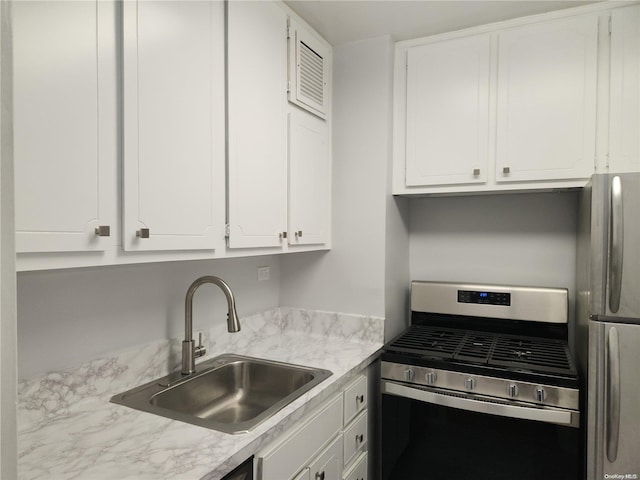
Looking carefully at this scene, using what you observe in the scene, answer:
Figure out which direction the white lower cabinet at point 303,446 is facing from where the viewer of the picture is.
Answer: facing the viewer and to the right of the viewer

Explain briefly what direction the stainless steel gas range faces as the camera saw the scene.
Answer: facing the viewer

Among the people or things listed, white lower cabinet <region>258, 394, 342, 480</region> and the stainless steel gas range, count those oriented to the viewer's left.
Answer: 0

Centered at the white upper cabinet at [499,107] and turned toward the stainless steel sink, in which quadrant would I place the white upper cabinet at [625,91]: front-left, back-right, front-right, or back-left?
back-left

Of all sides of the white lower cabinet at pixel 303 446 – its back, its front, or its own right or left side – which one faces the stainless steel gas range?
left

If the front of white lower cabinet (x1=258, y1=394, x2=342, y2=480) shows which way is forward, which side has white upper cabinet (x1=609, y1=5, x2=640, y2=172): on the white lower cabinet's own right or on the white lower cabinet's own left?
on the white lower cabinet's own left

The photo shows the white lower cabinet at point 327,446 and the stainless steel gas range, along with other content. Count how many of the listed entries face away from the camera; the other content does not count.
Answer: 0

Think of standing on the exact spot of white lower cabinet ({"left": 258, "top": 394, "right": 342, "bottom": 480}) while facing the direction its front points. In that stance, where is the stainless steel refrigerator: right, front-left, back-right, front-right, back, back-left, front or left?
front-left

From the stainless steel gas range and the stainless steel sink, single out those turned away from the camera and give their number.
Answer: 0

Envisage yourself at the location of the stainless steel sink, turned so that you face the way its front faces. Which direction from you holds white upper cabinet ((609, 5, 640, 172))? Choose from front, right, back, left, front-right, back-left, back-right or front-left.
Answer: front-left
